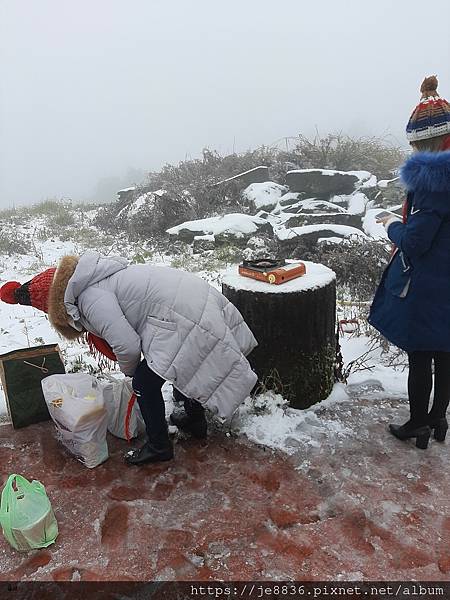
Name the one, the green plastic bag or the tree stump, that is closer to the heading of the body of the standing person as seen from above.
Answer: the tree stump

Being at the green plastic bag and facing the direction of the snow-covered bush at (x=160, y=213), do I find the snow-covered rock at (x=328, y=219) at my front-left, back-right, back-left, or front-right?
front-right

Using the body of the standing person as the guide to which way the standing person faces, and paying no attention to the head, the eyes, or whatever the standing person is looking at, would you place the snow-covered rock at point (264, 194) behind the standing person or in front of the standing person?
in front

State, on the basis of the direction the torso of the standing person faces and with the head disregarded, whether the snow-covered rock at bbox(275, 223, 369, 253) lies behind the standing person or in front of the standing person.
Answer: in front

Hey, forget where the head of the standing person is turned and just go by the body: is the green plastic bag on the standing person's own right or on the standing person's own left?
on the standing person's own left

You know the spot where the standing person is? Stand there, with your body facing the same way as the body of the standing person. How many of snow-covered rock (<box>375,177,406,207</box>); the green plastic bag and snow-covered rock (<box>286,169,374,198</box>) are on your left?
1

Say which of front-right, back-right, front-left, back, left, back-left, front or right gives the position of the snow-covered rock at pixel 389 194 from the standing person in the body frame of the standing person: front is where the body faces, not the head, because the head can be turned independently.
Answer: front-right

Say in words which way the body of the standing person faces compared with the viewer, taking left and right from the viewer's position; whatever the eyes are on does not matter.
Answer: facing away from the viewer and to the left of the viewer

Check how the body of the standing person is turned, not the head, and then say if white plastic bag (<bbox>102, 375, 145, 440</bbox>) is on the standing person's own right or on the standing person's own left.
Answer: on the standing person's own left

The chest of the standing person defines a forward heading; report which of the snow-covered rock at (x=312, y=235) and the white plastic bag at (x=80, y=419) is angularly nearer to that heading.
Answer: the snow-covered rock

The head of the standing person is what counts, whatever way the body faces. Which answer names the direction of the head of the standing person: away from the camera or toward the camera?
away from the camera

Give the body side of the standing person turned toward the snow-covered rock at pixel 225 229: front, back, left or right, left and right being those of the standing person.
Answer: front
